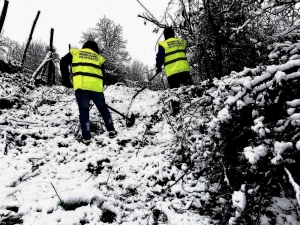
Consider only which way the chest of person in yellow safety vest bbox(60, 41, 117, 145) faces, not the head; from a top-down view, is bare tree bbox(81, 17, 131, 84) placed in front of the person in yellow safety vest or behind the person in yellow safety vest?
in front

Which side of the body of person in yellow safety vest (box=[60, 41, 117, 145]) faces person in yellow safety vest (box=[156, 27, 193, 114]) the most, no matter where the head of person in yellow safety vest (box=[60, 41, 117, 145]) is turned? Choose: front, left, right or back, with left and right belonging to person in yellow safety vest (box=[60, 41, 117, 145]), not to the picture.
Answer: right

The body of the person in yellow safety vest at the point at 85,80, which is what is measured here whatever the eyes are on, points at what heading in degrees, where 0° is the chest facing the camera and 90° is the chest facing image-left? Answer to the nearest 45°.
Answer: approximately 180°

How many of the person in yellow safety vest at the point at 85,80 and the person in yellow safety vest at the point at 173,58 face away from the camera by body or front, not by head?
2

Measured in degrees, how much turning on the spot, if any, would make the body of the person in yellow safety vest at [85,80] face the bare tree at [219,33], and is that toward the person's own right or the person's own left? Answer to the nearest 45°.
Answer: approximately 90° to the person's own right

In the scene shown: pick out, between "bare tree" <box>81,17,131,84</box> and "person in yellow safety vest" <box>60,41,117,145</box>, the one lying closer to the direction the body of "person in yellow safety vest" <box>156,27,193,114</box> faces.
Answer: the bare tree

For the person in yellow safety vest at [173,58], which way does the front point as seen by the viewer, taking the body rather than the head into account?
away from the camera
